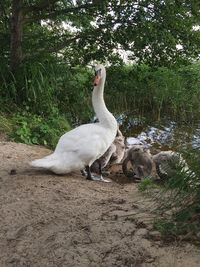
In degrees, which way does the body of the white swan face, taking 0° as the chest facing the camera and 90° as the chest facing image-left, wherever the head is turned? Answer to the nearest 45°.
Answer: approximately 270°

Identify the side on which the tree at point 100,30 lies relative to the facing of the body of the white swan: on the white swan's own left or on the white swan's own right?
on the white swan's own left

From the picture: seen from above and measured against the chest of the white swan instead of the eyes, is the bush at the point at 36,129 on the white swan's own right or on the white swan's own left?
on the white swan's own left

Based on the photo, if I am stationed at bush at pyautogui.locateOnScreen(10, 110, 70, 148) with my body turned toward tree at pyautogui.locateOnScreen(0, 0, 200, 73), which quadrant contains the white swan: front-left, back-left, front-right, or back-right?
back-right
